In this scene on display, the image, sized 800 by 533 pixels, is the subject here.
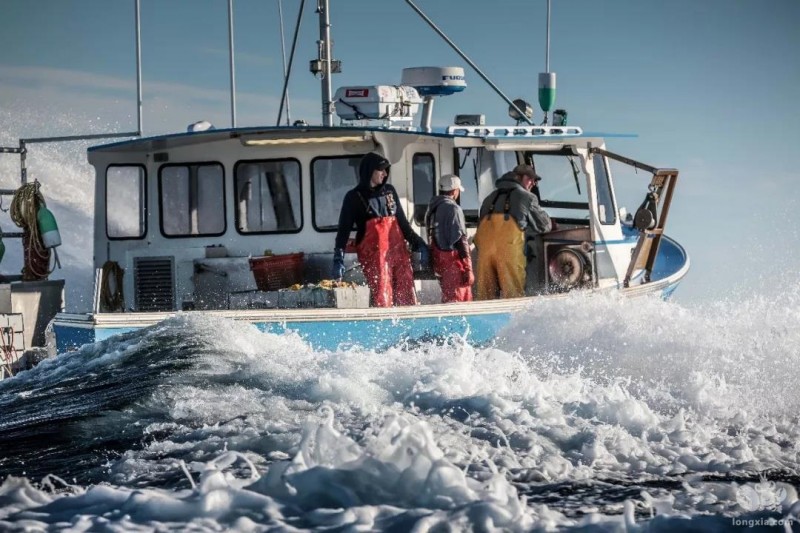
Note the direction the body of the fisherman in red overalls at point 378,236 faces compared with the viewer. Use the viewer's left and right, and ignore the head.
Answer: facing the viewer and to the right of the viewer

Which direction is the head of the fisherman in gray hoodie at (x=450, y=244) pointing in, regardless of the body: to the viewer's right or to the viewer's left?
to the viewer's right

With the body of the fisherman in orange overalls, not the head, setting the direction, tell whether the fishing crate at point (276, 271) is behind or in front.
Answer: behind

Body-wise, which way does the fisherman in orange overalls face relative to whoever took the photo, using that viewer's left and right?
facing away from the viewer and to the right of the viewer

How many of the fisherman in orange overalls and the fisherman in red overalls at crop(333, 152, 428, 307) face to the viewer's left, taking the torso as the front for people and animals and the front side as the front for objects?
0

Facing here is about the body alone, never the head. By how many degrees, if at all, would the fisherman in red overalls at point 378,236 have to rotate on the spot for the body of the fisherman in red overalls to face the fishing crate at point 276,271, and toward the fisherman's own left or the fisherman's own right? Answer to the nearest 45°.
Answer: approximately 135° to the fisherman's own right

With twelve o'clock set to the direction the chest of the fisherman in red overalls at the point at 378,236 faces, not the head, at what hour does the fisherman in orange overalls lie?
The fisherman in orange overalls is roughly at 10 o'clock from the fisherman in red overalls.

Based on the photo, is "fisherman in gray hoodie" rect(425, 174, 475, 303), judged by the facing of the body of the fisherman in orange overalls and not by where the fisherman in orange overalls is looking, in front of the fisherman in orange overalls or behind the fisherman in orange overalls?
behind

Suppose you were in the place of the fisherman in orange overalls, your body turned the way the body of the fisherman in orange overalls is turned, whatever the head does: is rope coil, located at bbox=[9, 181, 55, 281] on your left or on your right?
on your left

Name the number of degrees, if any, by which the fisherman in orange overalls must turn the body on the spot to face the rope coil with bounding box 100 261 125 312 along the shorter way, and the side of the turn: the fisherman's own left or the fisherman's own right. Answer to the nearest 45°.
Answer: approximately 135° to the fisherman's own left
